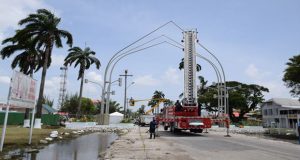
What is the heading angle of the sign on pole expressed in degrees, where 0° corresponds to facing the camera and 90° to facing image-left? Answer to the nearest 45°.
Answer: approximately 315°

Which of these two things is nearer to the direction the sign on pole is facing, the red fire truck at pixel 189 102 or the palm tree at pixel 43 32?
the red fire truck

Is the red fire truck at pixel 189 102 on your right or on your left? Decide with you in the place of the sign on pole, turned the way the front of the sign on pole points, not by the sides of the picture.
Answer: on your left

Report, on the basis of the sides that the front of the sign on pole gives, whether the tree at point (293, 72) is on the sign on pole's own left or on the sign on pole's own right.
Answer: on the sign on pole's own left
